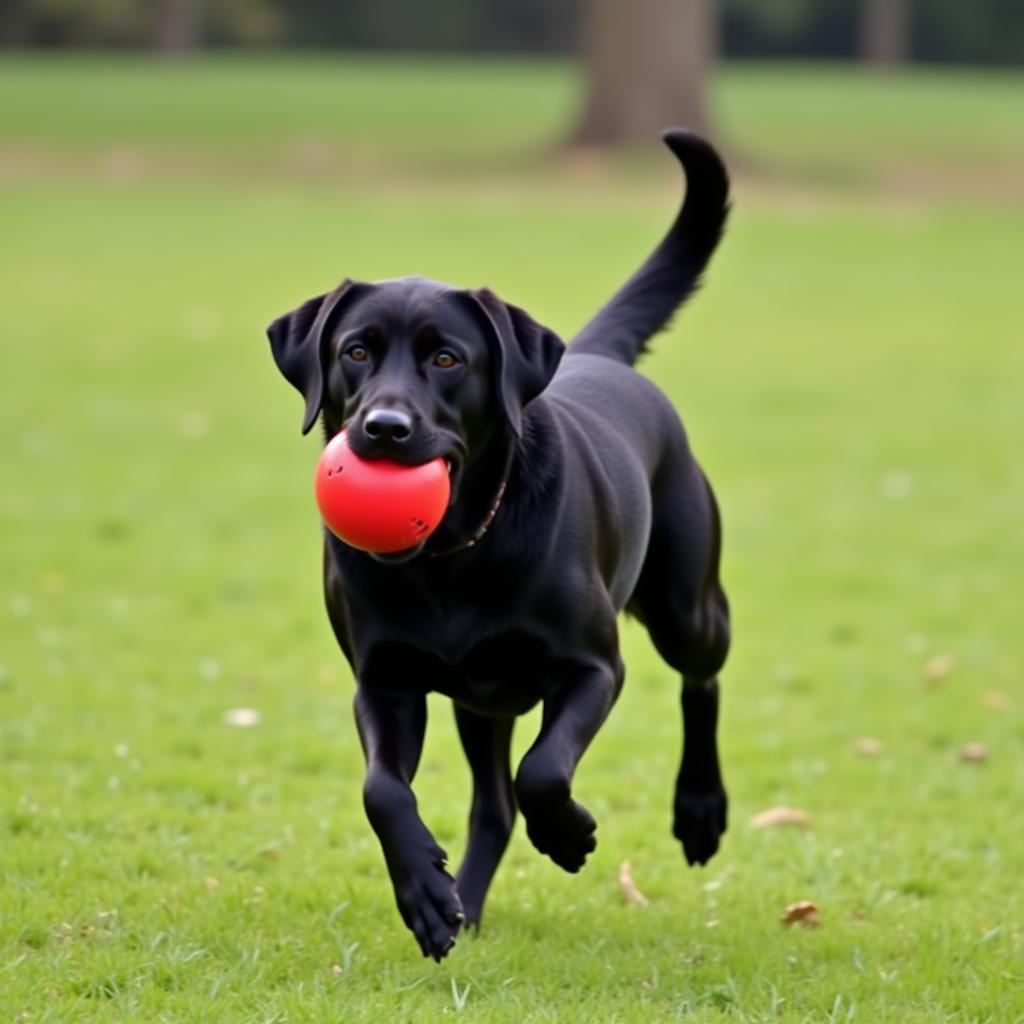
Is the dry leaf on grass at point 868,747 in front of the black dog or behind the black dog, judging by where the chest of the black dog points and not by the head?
behind

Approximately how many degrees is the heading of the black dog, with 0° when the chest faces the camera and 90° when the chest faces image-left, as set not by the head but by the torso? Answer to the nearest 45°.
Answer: approximately 45°

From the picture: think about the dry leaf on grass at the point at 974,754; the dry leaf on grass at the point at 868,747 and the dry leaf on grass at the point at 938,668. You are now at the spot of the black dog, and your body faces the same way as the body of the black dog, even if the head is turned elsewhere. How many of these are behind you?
3

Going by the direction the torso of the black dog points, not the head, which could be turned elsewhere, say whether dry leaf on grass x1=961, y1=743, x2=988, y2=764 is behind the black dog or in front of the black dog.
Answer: behind

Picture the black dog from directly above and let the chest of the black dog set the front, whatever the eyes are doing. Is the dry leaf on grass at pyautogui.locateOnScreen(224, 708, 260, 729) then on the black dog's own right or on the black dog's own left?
on the black dog's own right

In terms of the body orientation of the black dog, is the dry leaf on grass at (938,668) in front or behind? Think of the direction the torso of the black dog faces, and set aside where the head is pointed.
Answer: behind

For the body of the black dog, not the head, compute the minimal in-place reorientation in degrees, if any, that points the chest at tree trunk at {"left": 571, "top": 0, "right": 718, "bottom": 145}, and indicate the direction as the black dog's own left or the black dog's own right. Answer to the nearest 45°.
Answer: approximately 135° to the black dog's own right
